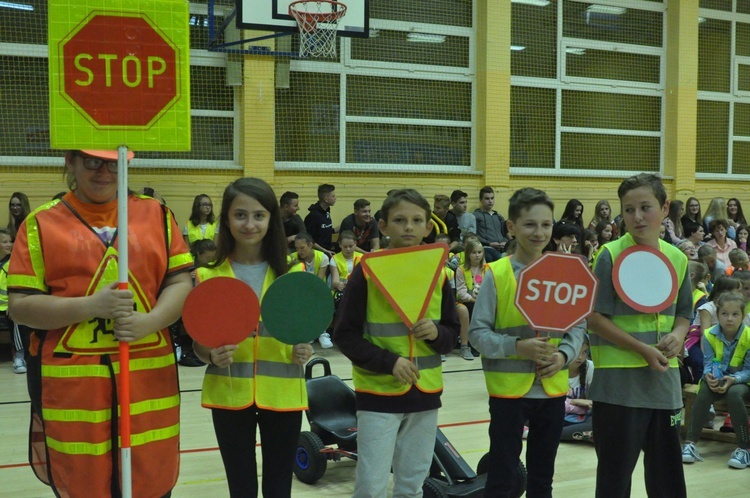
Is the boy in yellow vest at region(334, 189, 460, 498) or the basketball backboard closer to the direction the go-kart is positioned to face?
the boy in yellow vest

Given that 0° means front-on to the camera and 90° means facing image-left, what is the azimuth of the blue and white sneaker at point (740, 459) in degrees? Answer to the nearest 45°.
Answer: approximately 45°

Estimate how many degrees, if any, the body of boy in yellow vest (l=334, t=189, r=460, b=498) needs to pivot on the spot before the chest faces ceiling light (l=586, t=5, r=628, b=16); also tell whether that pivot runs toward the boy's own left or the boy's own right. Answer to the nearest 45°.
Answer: approximately 180°

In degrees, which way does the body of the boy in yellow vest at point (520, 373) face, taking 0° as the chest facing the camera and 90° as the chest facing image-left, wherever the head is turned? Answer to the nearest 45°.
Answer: approximately 315°

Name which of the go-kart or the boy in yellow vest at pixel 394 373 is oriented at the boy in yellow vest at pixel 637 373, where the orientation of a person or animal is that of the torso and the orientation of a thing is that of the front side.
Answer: the go-kart

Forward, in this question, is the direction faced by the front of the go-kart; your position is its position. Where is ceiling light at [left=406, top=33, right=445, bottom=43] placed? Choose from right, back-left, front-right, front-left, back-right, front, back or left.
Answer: back-left

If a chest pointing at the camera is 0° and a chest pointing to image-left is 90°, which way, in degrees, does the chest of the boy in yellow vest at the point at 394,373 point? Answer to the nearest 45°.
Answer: approximately 0°

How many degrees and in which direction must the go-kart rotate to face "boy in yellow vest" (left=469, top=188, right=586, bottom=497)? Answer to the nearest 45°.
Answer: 0° — it already faces them
